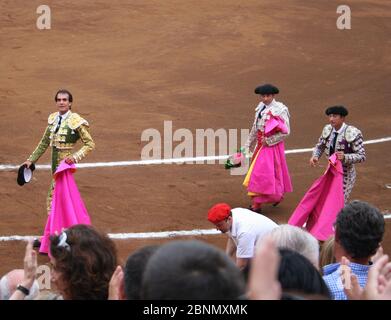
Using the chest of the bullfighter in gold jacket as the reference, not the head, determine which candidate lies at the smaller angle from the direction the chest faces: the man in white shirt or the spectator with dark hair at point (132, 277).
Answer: the spectator with dark hair

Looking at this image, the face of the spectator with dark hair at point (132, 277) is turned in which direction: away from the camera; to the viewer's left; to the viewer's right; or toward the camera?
away from the camera

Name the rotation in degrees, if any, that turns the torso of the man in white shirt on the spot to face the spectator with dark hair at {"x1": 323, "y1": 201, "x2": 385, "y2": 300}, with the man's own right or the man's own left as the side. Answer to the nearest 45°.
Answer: approximately 90° to the man's own left

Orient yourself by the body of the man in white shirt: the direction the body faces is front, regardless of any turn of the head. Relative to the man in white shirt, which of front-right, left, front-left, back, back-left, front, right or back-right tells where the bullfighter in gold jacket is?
front-right

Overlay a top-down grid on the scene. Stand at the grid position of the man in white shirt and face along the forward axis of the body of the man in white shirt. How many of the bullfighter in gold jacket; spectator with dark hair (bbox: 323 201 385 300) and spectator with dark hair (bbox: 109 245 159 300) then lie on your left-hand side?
2

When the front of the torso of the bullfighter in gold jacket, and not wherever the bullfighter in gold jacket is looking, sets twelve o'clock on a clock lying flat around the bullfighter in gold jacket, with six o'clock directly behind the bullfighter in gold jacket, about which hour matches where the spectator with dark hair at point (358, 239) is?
The spectator with dark hair is roughly at 10 o'clock from the bullfighter in gold jacket.

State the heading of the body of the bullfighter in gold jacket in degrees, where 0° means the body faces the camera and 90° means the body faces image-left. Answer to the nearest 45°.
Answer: approximately 45°

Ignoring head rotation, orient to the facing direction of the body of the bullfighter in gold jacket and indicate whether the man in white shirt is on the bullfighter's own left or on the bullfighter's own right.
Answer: on the bullfighter's own left
